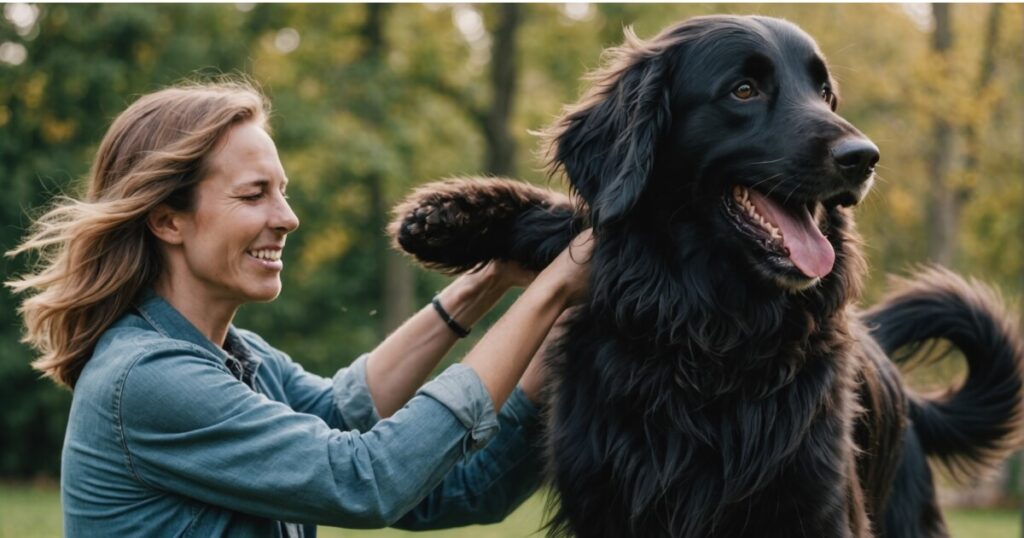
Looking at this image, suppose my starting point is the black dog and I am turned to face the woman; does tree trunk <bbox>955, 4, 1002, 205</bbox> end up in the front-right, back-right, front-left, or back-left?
back-right

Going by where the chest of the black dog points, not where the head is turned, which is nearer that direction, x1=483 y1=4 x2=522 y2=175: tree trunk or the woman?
the woman

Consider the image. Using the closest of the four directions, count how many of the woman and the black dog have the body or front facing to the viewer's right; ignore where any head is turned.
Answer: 1

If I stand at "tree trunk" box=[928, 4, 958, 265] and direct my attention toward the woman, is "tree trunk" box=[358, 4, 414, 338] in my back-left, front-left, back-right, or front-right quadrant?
front-right

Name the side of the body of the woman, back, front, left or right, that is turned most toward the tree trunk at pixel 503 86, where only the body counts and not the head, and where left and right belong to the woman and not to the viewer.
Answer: left

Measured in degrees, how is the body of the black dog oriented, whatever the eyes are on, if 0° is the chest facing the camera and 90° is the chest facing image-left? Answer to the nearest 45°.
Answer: approximately 45°

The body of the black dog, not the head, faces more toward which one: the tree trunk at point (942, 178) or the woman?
the woman

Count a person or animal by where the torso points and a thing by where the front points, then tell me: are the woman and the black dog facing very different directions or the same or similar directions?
very different directions

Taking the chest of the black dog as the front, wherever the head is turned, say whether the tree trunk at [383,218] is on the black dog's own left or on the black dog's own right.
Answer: on the black dog's own right

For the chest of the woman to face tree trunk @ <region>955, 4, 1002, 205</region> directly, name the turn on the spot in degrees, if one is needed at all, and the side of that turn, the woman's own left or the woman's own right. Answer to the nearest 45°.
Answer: approximately 45° to the woman's own left

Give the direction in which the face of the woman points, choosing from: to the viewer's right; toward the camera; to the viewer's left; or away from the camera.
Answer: to the viewer's right

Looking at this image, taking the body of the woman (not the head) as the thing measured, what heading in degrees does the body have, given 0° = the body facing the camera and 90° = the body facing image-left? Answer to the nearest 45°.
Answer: approximately 270°

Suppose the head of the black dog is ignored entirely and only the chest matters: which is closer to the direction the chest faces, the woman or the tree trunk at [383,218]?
the woman
